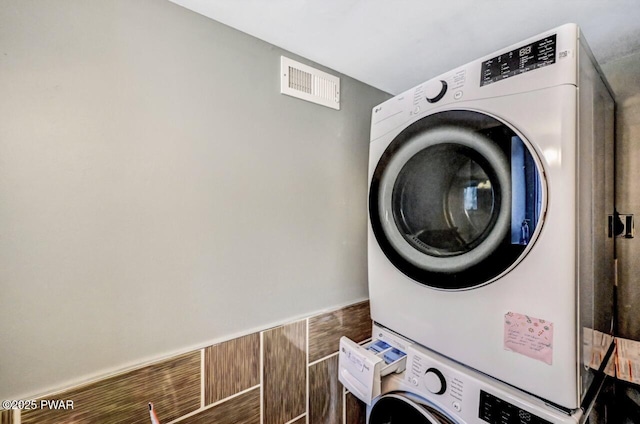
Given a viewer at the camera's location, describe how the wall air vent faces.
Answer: facing the viewer and to the right of the viewer

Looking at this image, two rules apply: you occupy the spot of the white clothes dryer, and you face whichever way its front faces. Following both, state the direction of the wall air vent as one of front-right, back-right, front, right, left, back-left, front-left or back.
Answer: front-right

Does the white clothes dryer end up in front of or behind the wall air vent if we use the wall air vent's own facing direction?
in front

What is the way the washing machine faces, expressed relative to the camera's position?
facing the viewer and to the left of the viewer
